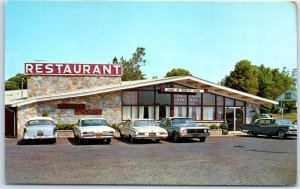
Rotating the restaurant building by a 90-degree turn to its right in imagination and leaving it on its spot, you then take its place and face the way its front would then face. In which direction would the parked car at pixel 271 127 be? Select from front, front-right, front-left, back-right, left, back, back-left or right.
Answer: back

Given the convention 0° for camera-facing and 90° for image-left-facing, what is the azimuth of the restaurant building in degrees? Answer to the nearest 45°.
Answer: approximately 0°

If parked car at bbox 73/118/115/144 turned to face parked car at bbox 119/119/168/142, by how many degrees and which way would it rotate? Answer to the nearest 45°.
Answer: approximately 90° to its right

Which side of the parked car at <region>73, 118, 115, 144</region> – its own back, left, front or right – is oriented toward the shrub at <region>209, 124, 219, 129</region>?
right
